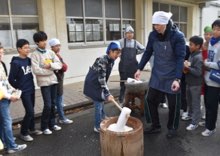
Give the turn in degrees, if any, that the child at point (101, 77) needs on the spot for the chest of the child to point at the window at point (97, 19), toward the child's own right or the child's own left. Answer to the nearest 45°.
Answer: approximately 90° to the child's own left

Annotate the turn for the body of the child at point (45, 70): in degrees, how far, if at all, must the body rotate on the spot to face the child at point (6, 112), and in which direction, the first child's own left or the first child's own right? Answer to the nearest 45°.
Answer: approximately 90° to the first child's own right

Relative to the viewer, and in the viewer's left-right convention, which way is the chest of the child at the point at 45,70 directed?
facing the viewer and to the right of the viewer

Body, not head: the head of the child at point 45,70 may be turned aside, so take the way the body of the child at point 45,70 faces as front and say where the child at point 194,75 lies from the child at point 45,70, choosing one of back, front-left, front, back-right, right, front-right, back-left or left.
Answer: front-left

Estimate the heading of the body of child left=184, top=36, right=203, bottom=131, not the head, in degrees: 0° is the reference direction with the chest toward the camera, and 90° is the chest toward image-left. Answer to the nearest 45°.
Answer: approximately 90°

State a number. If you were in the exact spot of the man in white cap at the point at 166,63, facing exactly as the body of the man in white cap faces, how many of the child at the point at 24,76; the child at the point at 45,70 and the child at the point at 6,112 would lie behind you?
0

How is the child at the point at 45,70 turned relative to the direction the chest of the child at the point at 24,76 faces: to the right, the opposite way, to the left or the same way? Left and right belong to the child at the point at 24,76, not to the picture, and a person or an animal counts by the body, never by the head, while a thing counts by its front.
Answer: the same way

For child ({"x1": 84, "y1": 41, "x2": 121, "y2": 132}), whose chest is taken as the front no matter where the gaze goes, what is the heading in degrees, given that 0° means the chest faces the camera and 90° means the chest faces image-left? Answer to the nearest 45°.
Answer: approximately 270°

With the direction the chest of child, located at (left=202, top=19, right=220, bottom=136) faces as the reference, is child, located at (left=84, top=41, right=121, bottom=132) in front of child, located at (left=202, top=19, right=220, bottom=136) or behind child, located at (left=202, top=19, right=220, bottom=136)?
in front

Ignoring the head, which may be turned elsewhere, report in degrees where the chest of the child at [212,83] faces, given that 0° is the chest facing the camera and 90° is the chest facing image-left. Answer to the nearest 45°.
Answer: approximately 45°

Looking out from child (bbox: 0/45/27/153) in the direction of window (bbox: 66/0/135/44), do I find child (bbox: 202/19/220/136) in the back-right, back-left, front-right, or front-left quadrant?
front-right

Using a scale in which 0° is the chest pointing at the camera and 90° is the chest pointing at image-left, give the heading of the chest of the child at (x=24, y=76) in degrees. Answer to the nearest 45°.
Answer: approximately 315°

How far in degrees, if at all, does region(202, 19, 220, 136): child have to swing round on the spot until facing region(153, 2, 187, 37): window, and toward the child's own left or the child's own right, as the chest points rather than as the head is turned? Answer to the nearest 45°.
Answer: approximately 135° to the child's own right

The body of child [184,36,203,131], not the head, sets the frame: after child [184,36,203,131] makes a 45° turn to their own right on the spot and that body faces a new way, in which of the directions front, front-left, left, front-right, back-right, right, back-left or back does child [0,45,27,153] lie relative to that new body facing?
left

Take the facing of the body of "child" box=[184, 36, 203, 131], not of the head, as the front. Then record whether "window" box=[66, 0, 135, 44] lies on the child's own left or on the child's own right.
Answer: on the child's own right

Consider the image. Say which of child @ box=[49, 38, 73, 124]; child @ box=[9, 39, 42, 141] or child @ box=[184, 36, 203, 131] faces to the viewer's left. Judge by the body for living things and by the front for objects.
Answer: child @ box=[184, 36, 203, 131]
